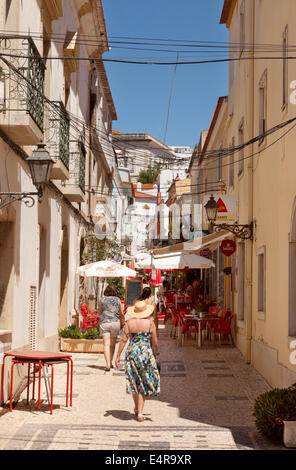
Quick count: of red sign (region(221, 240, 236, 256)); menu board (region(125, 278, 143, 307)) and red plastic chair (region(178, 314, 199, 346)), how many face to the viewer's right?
1

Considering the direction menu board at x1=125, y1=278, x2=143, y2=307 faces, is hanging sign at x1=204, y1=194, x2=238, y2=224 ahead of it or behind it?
ahead

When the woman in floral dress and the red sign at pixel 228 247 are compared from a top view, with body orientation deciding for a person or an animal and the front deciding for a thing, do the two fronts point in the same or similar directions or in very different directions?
very different directions

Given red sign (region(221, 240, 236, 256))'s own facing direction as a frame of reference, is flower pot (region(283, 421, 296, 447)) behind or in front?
in front

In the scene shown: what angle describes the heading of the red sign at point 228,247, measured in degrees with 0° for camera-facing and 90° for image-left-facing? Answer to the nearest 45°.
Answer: approximately 0°

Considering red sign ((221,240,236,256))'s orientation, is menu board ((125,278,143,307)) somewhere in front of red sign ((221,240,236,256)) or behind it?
behind

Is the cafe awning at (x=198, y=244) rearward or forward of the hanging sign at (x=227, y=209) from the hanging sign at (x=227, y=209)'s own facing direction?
rearward

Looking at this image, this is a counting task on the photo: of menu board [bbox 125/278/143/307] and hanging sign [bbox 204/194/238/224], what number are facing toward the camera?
2

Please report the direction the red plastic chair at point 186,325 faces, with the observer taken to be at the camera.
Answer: facing to the right of the viewer

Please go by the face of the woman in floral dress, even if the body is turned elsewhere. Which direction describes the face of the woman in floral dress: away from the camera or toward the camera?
away from the camera

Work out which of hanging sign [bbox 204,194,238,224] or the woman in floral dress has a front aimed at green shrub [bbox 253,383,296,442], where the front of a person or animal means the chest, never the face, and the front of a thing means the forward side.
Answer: the hanging sign
